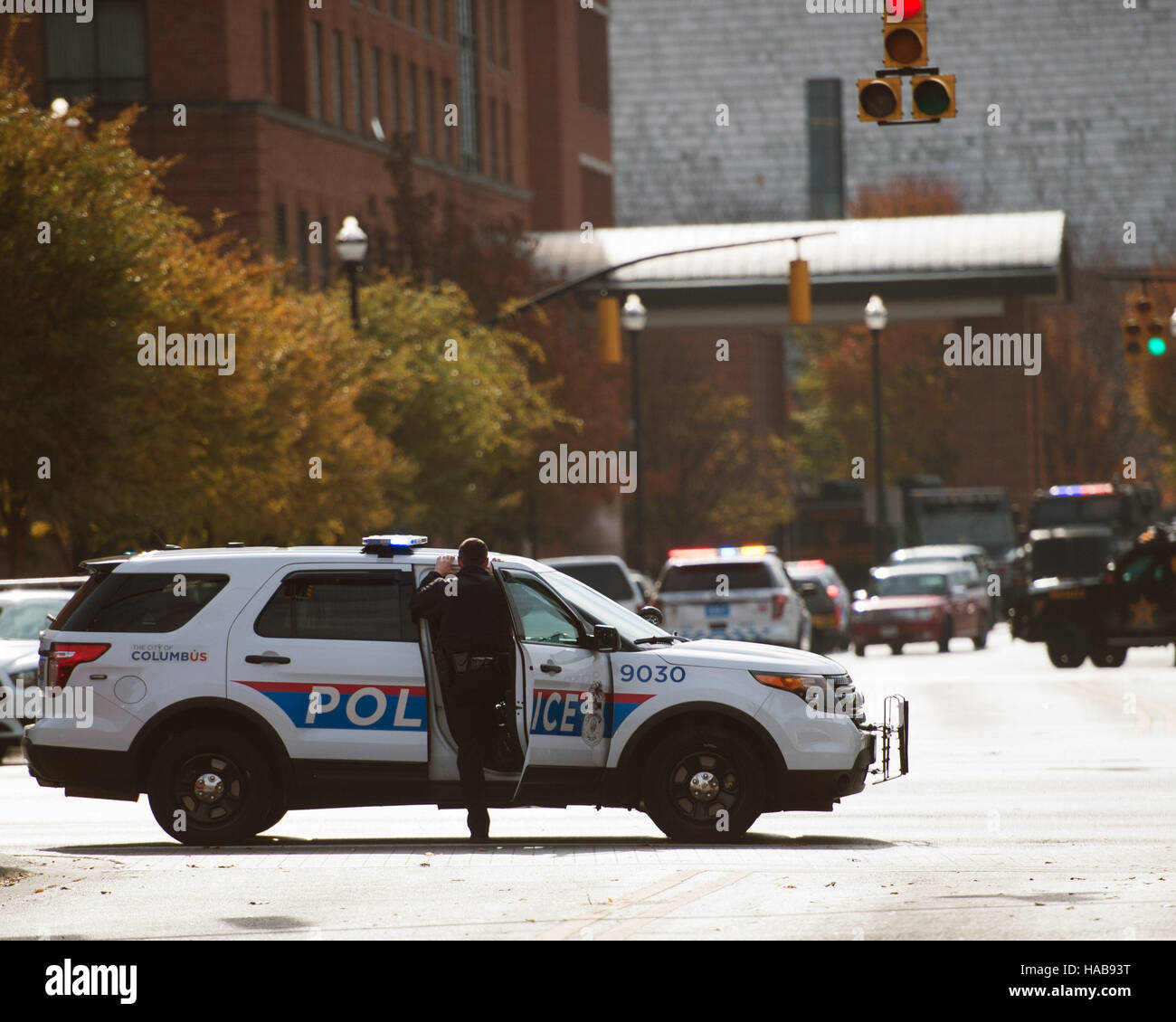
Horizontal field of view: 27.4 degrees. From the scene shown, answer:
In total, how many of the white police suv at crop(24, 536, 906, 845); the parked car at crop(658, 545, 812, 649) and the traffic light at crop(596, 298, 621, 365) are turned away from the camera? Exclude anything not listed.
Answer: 2

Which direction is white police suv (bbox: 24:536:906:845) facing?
to the viewer's right

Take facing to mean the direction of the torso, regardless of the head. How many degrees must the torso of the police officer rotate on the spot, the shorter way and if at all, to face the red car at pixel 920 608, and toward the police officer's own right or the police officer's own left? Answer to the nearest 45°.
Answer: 0° — they already face it

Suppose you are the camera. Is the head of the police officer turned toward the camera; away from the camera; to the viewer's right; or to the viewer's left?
away from the camera

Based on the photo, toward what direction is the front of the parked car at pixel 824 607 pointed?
away from the camera

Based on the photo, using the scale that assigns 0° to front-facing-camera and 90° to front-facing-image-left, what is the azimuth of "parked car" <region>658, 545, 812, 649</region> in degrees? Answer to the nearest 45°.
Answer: approximately 180°

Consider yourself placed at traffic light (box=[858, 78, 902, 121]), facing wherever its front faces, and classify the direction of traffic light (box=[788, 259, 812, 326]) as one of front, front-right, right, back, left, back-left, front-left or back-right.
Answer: back

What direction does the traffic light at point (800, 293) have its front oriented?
away from the camera

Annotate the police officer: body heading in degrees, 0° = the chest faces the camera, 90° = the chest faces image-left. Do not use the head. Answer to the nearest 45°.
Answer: approximately 180°

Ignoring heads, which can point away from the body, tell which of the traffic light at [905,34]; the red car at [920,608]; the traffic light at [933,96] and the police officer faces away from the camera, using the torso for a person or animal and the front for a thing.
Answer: the police officer
